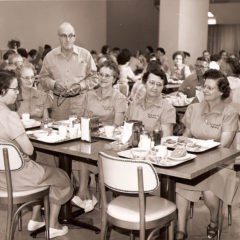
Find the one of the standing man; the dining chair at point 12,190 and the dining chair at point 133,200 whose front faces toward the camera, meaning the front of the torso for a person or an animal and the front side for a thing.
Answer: the standing man

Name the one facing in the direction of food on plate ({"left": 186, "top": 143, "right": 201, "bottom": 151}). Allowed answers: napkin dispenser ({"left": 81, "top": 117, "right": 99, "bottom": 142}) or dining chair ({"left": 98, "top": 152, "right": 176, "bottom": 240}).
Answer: the dining chair

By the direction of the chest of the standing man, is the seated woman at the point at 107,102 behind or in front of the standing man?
in front

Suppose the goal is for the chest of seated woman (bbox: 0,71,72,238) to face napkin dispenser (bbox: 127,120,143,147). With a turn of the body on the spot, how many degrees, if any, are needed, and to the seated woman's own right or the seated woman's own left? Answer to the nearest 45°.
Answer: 0° — they already face it

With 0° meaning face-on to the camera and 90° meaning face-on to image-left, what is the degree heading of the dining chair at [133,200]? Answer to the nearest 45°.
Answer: approximately 225°

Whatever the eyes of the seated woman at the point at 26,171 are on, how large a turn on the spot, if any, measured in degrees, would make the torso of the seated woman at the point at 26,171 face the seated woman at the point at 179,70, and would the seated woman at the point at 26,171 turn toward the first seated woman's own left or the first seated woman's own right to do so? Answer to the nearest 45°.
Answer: approximately 45° to the first seated woman's own left

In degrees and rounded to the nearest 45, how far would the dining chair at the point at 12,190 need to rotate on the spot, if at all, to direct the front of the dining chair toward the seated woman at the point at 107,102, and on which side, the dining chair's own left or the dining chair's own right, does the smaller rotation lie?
0° — it already faces them

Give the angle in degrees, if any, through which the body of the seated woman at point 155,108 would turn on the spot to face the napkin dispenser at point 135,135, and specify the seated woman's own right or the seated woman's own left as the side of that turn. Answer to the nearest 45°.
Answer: approximately 45° to the seated woman's own left

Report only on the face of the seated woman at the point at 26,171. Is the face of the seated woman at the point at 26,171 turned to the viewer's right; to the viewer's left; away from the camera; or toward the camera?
to the viewer's right

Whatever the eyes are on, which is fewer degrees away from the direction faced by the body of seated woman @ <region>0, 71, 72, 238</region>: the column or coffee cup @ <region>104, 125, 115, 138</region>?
the coffee cup

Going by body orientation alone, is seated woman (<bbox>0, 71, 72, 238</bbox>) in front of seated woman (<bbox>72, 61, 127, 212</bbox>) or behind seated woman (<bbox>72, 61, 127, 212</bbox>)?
in front

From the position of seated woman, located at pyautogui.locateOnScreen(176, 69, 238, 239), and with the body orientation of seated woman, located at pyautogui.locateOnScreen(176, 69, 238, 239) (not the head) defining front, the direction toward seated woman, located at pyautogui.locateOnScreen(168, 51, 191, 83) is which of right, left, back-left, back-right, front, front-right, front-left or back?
back-right

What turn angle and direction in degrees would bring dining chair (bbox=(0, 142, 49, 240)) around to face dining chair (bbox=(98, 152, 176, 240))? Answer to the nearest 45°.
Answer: approximately 90° to its right
